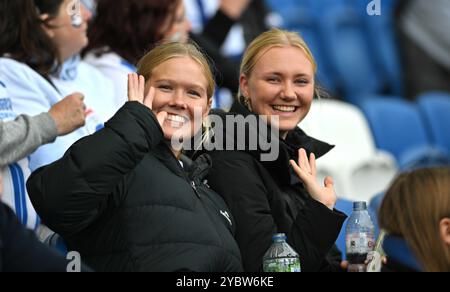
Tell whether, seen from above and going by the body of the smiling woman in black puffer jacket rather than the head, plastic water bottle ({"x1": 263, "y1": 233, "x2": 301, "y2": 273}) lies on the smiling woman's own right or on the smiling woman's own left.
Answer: on the smiling woman's own left

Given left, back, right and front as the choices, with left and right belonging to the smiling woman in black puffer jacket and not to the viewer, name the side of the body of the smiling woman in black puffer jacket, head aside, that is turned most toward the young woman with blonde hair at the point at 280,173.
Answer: left

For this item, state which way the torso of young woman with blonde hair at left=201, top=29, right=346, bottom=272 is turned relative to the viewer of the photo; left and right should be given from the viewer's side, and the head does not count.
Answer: facing the viewer and to the right of the viewer

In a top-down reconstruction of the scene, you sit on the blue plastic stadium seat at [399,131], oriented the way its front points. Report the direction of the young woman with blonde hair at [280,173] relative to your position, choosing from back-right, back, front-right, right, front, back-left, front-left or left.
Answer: front-right

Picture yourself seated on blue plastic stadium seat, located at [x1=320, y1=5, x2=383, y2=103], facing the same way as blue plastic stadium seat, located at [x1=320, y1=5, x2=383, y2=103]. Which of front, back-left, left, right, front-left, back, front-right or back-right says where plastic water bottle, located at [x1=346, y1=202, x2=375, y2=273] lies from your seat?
front-right

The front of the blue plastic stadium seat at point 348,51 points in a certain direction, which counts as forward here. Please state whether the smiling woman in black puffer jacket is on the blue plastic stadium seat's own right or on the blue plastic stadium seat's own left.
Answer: on the blue plastic stadium seat's own right

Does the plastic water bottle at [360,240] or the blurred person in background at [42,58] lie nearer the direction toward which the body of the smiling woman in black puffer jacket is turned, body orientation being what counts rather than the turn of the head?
the plastic water bottle

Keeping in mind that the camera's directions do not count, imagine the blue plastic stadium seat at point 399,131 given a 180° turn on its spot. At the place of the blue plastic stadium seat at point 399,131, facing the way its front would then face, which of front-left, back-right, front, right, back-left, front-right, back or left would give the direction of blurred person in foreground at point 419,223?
back-left

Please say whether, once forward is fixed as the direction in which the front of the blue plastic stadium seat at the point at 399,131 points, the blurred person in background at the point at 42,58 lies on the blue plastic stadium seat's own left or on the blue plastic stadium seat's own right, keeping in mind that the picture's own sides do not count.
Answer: on the blue plastic stadium seat's own right

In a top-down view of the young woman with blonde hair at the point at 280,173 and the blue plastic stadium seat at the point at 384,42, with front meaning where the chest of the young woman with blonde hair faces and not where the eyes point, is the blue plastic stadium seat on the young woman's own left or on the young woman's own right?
on the young woman's own left

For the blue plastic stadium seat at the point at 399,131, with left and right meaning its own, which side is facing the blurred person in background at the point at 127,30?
right
